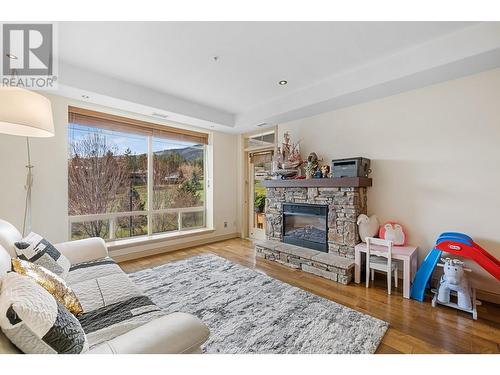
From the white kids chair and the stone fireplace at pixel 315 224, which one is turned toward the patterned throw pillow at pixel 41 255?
the stone fireplace

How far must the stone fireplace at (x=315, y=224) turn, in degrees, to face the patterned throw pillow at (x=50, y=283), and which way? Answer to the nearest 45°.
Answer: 0° — it already faces it

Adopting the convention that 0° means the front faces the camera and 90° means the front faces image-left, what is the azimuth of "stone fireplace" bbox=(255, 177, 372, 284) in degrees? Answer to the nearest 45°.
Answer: approximately 45°
